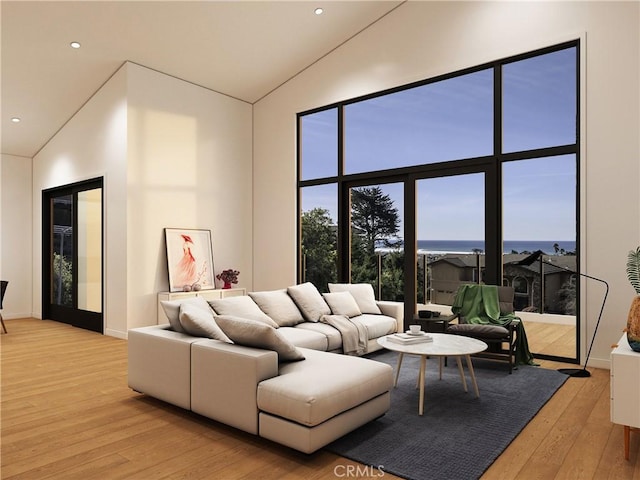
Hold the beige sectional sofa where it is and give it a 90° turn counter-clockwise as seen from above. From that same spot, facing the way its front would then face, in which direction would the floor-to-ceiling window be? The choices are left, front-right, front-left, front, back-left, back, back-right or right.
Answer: front

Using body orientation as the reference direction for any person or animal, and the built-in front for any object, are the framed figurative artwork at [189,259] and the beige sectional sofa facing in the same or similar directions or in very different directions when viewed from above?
same or similar directions

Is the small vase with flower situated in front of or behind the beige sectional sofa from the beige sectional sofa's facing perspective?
behind

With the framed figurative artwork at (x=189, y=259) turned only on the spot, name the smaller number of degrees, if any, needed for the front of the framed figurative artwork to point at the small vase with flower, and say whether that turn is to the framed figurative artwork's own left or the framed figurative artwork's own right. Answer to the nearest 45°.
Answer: approximately 45° to the framed figurative artwork's own left

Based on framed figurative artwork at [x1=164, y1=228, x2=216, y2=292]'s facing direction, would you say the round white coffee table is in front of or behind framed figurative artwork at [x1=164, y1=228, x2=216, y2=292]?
in front

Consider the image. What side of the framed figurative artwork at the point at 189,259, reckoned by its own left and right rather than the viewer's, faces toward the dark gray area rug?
front

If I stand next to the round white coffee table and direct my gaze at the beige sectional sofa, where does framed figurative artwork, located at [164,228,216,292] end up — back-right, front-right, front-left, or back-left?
front-right

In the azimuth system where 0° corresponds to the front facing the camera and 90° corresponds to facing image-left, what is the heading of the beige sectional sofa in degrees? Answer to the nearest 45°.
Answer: approximately 315°

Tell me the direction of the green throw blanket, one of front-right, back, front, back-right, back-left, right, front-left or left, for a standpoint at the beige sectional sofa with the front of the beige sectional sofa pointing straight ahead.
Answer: left

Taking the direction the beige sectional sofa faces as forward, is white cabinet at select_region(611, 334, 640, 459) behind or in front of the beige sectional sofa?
in front

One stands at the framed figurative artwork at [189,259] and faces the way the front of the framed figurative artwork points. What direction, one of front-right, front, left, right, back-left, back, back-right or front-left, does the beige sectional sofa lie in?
front-right

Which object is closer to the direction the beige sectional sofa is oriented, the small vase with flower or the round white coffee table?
the round white coffee table

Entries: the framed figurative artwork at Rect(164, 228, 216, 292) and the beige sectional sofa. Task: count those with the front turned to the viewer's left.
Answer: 0

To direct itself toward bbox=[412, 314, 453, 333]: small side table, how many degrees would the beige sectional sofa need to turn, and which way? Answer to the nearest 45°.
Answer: approximately 90° to its left

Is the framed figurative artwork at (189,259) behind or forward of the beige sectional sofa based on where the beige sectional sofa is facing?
behind

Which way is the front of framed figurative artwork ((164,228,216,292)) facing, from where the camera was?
facing the viewer and to the right of the viewer

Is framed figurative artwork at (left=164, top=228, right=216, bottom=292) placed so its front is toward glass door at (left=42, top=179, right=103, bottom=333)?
no
